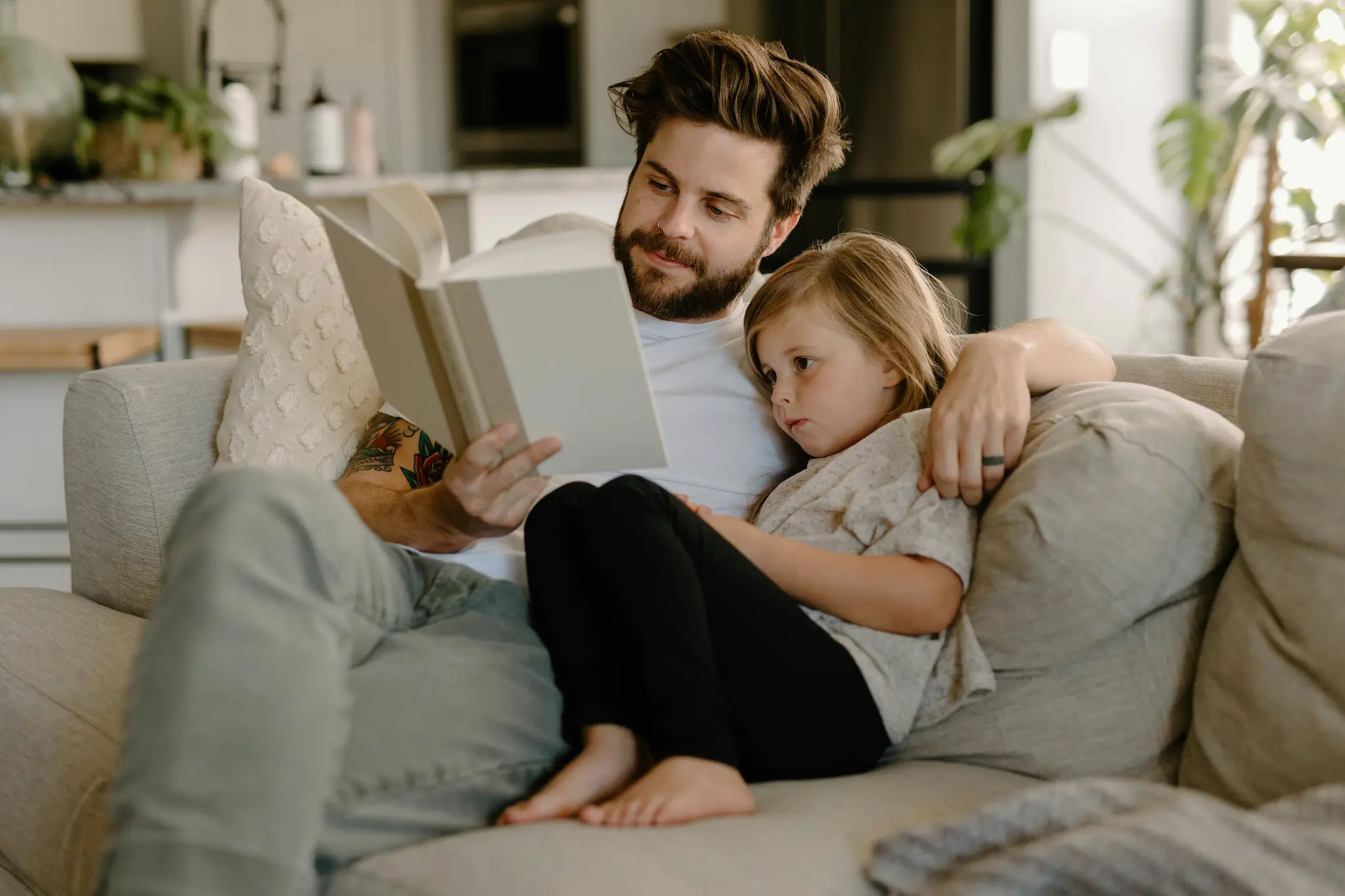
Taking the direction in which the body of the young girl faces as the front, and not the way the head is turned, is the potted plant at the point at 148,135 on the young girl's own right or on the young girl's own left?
on the young girl's own right

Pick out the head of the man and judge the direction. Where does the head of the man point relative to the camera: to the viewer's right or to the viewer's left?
to the viewer's left

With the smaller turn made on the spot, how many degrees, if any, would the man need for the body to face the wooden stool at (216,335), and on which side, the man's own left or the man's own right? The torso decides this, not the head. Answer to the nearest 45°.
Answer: approximately 135° to the man's own right

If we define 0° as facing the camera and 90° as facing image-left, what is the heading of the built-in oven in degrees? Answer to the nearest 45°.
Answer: approximately 0°

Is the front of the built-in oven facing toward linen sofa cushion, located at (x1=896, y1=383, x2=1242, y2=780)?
yes

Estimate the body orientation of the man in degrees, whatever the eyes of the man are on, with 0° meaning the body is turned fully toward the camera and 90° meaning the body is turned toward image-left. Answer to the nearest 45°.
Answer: approximately 45°

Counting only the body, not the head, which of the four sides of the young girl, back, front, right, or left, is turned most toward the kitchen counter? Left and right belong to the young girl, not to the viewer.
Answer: right

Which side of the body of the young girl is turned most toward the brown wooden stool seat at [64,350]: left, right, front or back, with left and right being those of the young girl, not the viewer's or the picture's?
right
